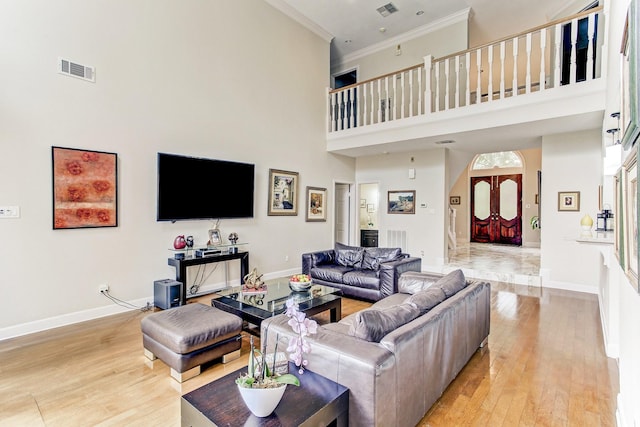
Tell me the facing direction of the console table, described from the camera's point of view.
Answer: facing the viewer and to the right of the viewer

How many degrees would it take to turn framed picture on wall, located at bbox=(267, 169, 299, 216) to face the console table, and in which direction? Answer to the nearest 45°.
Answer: approximately 90° to its right

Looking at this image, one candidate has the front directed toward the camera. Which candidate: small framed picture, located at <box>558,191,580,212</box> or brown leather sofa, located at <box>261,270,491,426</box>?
the small framed picture

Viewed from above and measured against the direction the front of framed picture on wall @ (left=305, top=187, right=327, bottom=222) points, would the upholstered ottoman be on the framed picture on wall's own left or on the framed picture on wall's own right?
on the framed picture on wall's own right

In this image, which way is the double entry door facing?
toward the camera

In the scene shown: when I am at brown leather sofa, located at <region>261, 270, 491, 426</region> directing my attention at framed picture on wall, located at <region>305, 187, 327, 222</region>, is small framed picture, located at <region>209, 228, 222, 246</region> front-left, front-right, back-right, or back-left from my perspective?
front-left

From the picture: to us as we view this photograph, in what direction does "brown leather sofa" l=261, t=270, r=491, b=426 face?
facing away from the viewer and to the left of the viewer

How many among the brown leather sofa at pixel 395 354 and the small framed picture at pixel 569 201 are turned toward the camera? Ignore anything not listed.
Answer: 1

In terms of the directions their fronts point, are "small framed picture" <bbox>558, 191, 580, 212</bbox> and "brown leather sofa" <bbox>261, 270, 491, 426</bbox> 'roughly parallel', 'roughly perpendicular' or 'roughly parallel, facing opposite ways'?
roughly perpendicular

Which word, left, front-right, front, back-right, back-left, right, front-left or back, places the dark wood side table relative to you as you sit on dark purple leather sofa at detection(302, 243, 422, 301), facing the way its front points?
front-left

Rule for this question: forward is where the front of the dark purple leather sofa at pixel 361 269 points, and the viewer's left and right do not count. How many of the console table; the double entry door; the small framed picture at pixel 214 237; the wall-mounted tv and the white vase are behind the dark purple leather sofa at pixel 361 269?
1

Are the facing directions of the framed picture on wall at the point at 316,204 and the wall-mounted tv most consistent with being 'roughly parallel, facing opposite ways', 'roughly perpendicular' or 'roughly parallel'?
roughly parallel

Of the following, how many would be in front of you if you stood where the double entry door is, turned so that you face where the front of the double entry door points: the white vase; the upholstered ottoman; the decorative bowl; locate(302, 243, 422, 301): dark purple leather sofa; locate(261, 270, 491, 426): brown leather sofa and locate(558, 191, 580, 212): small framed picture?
6

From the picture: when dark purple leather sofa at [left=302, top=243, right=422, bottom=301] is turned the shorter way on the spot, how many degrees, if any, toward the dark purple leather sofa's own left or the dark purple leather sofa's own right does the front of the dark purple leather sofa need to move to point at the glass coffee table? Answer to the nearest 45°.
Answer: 0° — it already faces it

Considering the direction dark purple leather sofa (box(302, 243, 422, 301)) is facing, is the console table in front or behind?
in front

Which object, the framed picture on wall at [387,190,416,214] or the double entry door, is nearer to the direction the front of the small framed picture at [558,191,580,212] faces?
the framed picture on wall

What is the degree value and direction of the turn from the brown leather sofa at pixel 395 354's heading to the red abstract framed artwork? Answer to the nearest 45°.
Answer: approximately 45° to its left
